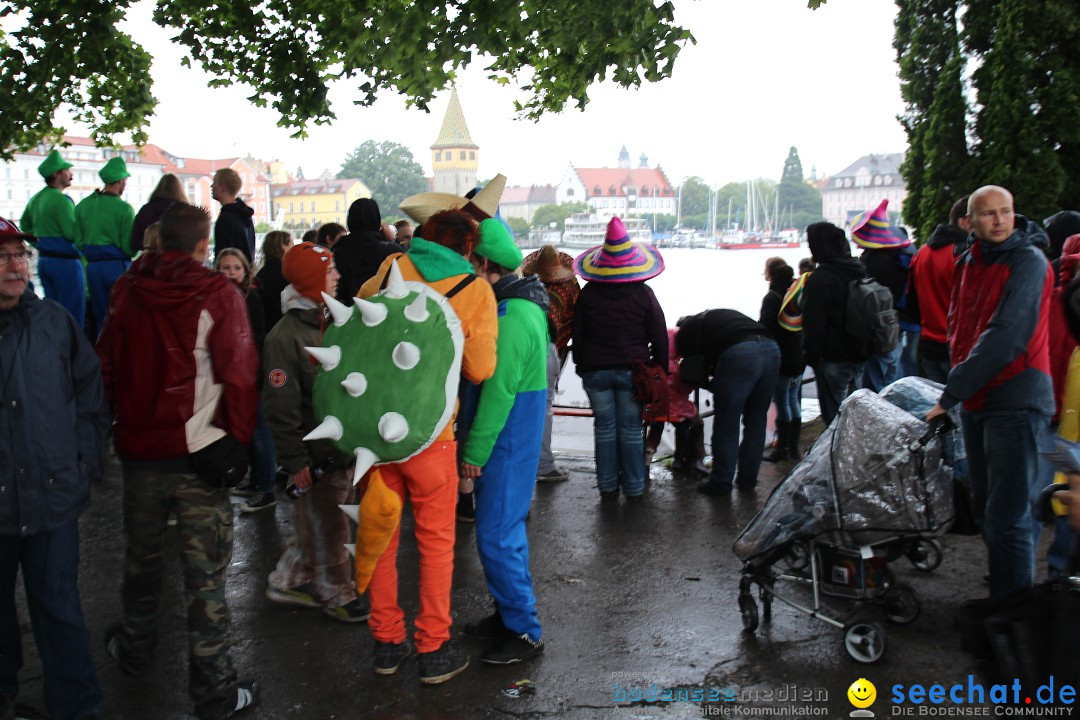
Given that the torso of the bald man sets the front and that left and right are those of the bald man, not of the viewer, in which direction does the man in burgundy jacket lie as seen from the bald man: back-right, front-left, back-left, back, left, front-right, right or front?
front

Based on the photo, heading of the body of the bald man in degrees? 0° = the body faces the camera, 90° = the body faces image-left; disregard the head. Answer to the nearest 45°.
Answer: approximately 45°

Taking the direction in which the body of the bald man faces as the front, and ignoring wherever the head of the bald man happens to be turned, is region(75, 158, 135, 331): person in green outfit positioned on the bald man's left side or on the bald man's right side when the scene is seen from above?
on the bald man's right side

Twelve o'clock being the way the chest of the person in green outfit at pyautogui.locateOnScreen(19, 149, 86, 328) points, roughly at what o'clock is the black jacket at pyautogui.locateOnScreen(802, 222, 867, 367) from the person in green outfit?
The black jacket is roughly at 3 o'clock from the person in green outfit.

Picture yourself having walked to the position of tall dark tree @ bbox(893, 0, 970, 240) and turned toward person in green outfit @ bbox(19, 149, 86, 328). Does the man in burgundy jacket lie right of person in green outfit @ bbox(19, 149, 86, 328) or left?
left

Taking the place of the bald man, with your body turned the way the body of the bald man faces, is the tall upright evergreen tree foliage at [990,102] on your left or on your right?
on your right

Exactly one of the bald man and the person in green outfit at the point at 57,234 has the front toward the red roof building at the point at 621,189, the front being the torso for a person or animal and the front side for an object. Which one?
the person in green outfit

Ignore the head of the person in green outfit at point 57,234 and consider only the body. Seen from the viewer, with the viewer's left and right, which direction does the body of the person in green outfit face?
facing away from the viewer and to the right of the viewer

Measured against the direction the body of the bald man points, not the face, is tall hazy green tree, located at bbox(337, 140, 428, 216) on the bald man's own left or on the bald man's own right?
on the bald man's own right

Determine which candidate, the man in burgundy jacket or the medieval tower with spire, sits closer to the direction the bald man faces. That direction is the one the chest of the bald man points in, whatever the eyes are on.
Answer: the man in burgundy jacket

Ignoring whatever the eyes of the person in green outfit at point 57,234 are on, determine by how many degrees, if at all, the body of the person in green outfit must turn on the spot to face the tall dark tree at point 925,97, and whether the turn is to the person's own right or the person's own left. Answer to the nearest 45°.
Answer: approximately 45° to the person's own right

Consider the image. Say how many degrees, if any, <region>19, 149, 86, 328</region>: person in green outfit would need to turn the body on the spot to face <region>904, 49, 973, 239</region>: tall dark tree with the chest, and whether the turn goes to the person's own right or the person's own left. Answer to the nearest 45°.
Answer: approximately 45° to the person's own right
